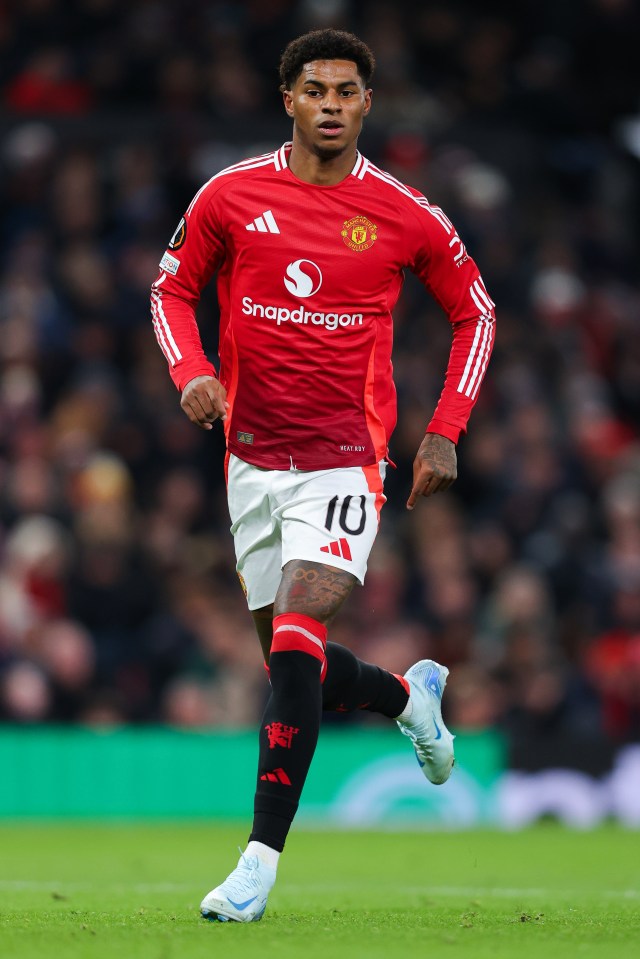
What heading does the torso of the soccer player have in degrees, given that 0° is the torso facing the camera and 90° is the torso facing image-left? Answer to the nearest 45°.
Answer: approximately 0°
